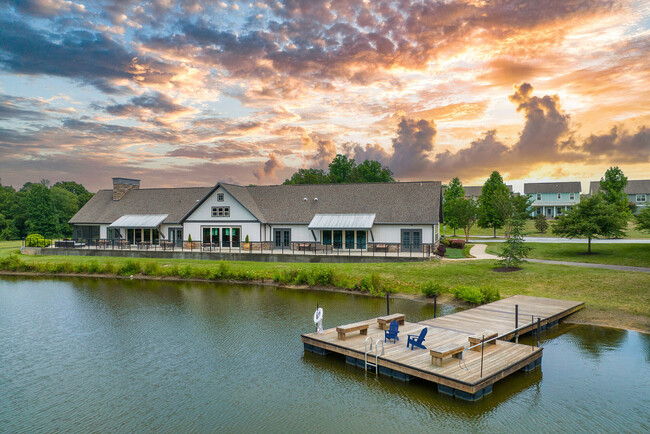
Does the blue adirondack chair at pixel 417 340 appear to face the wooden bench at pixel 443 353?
no

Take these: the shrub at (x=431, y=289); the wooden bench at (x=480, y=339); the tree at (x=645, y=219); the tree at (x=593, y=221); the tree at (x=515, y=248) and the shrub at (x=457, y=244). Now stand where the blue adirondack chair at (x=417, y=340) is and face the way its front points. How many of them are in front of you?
0

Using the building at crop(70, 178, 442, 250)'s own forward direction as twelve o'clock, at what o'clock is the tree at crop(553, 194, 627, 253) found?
The tree is roughly at 10 o'clock from the building.

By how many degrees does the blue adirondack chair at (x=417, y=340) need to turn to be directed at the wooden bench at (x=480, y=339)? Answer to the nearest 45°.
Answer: approximately 135° to its left

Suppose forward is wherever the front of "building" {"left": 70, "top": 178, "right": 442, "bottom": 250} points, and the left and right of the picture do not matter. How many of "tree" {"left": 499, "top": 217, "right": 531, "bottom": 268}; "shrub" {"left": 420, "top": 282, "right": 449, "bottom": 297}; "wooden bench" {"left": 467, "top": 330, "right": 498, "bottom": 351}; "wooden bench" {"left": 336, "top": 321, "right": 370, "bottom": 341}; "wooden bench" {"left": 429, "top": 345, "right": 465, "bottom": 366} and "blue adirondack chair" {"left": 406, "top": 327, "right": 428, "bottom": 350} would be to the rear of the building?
0

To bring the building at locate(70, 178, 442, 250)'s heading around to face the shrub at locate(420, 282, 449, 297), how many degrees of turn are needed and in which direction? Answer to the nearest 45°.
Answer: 0° — it already faces it

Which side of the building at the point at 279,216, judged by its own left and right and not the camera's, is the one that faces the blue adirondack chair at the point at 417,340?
front

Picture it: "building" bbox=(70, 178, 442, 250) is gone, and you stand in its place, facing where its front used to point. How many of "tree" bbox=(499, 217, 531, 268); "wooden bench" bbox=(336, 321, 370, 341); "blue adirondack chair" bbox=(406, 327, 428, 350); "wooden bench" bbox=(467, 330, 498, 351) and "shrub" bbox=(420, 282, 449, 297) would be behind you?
0

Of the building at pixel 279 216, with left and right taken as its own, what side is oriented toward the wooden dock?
front

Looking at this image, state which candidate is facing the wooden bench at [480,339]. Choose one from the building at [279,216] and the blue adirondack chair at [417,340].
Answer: the building

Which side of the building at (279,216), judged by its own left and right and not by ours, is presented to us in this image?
front

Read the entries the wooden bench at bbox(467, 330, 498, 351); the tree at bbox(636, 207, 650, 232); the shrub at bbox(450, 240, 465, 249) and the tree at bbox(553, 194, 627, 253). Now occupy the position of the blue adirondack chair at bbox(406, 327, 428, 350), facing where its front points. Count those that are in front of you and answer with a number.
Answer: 0

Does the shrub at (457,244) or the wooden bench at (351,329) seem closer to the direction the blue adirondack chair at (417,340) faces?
the wooden bench

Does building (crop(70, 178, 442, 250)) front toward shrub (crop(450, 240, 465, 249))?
no

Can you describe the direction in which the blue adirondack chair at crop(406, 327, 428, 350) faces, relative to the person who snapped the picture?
facing the viewer and to the left of the viewer

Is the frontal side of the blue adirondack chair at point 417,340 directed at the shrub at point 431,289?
no

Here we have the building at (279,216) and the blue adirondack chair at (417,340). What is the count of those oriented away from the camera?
0

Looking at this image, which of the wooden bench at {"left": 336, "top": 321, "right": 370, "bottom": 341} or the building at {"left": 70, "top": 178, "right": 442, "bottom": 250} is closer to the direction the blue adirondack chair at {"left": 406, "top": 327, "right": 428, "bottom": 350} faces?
the wooden bench
